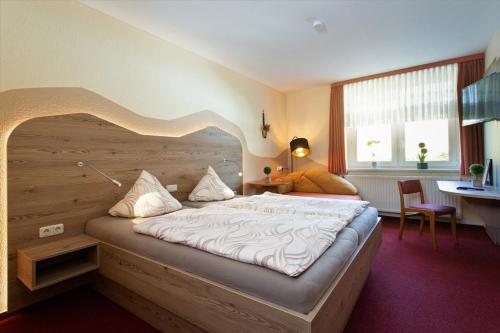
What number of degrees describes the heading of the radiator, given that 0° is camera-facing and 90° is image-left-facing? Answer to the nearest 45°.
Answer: approximately 0°

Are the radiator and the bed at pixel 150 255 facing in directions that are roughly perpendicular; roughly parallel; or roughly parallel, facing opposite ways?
roughly perpendicular

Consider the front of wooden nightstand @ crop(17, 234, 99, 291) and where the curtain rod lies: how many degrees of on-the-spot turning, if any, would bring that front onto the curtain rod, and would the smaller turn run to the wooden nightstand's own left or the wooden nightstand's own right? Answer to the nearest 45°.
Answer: approximately 45° to the wooden nightstand's own left

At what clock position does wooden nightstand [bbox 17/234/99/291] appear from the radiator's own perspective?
The wooden nightstand is roughly at 1 o'clock from the radiator.

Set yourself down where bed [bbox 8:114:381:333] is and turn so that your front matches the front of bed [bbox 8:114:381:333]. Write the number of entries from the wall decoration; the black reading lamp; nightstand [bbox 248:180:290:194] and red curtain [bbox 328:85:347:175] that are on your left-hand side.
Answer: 4

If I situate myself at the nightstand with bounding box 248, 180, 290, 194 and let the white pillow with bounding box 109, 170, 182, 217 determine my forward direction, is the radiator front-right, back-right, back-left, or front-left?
back-left

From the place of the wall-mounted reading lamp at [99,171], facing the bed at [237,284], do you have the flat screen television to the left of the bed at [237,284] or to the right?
left

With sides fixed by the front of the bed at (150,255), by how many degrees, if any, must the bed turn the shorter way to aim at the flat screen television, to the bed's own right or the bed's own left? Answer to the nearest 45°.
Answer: approximately 45° to the bed's own left

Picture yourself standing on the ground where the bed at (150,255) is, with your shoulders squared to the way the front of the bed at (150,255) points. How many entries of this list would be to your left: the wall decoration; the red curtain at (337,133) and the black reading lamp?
3

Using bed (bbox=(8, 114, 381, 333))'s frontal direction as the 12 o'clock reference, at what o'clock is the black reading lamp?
The black reading lamp is roughly at 9 o'clock from the bed.

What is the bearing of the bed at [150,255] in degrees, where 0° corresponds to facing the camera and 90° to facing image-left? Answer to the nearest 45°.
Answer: approximately 315°

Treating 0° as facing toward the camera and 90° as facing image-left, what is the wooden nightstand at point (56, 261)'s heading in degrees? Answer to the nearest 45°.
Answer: approximately 315°
